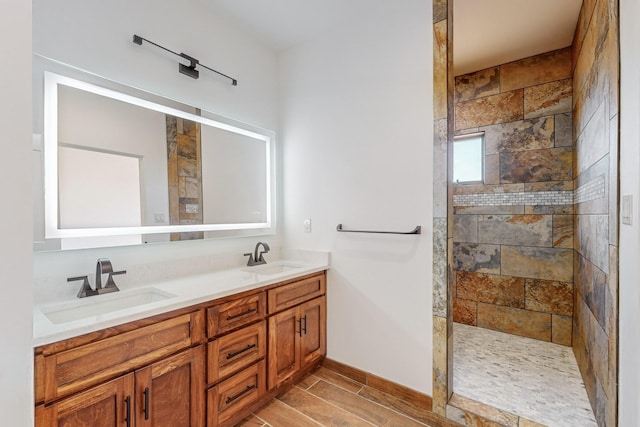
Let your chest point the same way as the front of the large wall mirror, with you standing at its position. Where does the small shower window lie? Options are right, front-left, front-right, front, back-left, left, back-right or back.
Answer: front-left

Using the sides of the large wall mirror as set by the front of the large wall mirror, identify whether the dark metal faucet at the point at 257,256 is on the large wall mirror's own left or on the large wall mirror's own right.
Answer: on the large wall mirror's own left

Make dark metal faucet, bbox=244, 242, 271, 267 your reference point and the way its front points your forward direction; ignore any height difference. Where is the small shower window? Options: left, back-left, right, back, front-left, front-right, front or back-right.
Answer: front-left

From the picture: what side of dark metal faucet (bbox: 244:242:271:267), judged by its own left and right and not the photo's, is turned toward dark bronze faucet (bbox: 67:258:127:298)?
right

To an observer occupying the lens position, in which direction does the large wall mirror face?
facing the viewer and to the right of the viewer
